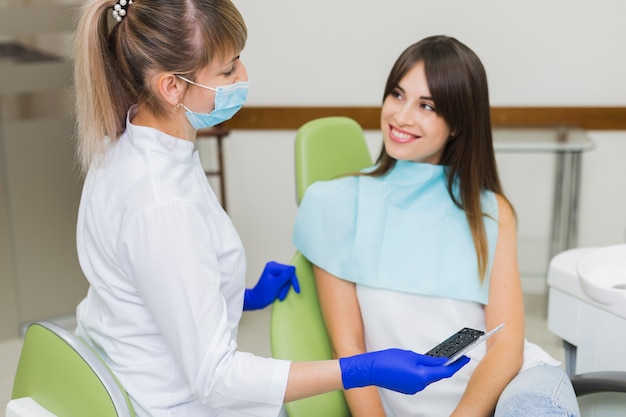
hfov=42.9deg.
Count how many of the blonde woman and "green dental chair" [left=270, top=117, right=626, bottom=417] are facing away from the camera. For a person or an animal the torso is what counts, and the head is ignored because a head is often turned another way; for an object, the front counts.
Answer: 0

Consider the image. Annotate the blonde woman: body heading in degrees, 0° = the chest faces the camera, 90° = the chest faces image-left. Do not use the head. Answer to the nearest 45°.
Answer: approximately 270°

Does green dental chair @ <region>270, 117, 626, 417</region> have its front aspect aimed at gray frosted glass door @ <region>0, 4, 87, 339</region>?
no

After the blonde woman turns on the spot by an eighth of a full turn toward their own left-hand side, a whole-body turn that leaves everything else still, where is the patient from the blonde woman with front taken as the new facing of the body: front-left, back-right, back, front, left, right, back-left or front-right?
front

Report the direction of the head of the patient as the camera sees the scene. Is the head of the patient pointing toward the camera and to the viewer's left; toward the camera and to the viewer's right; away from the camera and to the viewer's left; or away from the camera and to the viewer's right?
toward the camera and to the viewer's left

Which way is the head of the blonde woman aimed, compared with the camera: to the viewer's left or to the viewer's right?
to the viewer's right

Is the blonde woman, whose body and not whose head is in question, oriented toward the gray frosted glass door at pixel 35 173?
no

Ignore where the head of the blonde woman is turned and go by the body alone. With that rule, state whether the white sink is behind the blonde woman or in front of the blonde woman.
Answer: in front

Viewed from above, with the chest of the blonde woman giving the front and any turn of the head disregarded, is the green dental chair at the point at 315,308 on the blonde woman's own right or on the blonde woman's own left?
on the blonde woman's own left
